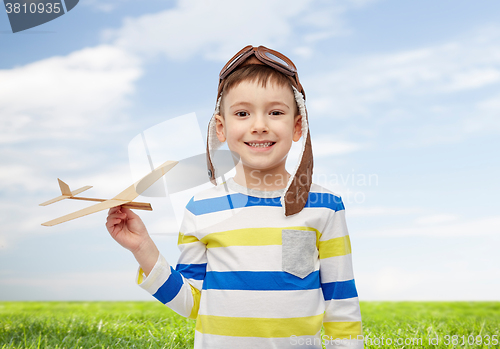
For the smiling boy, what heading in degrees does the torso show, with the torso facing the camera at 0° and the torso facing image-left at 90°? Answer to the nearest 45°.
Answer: approximately 0°
